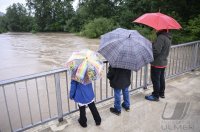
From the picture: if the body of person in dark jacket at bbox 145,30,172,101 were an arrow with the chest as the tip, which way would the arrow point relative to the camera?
to the viewer's left
